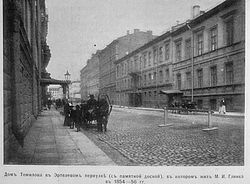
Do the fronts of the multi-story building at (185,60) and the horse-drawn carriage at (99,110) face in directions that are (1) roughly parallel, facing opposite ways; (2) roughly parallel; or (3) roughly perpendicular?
roughly perpendicular

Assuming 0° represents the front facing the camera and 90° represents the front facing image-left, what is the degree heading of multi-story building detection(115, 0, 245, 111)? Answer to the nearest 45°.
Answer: approximately 45°

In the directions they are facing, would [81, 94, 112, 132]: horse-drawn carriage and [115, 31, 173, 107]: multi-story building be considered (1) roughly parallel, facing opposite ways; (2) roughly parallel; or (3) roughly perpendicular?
roughly perpendicular
